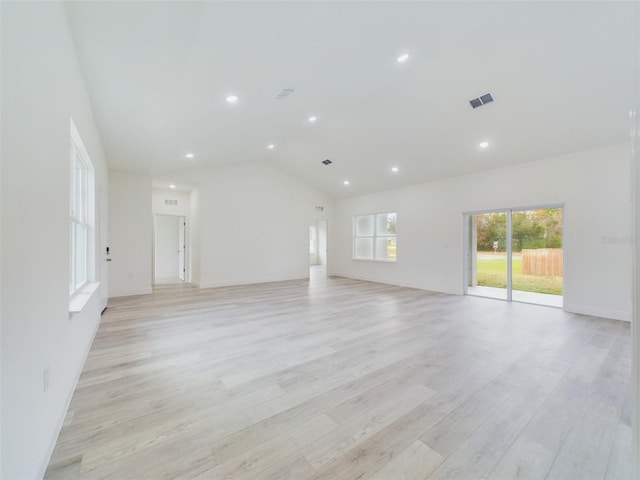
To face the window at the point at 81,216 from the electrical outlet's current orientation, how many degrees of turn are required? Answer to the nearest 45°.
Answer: approximately 90° to its left

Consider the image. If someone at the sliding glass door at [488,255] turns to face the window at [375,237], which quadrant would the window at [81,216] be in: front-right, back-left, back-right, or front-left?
front-left

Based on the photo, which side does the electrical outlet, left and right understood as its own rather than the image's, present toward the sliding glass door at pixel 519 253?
front

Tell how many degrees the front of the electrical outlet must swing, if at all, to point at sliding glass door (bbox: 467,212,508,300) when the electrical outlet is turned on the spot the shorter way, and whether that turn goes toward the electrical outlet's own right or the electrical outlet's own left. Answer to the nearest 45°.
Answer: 0° — it already faces it

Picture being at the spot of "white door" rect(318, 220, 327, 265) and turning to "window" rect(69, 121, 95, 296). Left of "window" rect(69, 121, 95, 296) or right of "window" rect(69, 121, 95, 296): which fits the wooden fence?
left

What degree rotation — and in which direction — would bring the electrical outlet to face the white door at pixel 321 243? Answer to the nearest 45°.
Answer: approximately 45° to its left

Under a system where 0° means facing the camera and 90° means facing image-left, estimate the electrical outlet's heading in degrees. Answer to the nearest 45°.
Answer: approximately 270°

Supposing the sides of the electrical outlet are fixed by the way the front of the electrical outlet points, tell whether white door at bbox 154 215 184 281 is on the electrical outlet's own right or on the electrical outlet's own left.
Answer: on the electrical outlet's own left

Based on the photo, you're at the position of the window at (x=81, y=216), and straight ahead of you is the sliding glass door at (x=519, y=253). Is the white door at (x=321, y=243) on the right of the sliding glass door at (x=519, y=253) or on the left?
left
